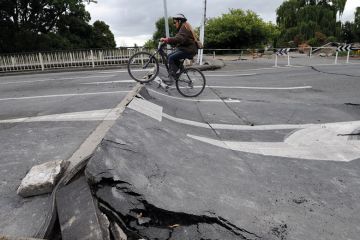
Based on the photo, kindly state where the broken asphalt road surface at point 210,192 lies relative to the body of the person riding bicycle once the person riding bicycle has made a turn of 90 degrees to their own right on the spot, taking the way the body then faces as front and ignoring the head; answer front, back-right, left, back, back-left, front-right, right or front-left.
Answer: back

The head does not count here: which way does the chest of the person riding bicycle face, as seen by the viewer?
to the viewer's left

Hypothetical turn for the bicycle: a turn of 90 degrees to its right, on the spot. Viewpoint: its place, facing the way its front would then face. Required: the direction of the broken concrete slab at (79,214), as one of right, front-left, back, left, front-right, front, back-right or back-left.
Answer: back

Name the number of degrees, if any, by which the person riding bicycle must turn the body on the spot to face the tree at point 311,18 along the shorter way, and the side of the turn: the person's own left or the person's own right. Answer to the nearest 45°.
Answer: approximately 135° to the person's own right

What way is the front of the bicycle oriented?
to the viewer's left

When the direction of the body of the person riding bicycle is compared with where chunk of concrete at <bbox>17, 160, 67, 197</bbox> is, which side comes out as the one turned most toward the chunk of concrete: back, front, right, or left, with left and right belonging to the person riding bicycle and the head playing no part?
left

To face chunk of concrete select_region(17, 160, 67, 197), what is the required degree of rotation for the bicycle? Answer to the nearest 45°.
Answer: approximately 90° to its left
